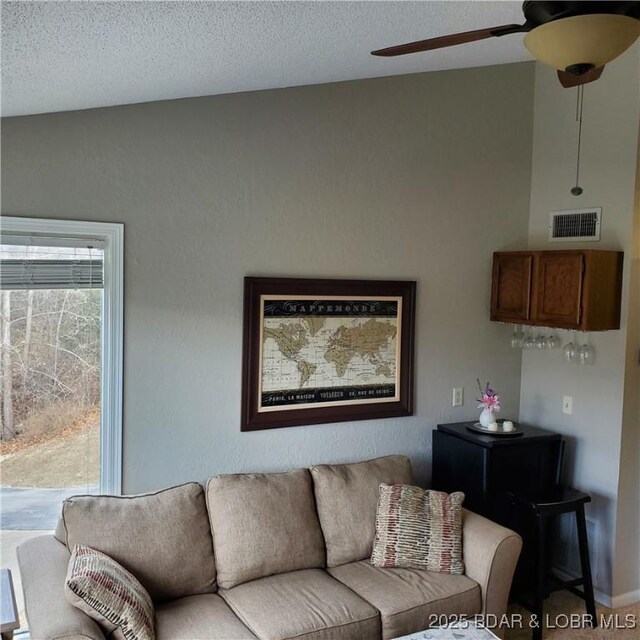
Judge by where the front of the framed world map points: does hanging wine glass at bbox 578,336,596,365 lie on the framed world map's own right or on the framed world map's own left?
on the framed world map's own left

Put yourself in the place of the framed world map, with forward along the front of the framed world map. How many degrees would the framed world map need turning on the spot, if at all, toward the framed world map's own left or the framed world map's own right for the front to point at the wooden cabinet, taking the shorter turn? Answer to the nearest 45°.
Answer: approximately 45° to the framed world map's own left

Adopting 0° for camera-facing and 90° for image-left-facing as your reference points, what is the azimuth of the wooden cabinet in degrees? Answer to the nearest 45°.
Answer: approximately 45°

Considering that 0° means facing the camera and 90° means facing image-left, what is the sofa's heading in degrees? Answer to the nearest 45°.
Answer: approximately 315°

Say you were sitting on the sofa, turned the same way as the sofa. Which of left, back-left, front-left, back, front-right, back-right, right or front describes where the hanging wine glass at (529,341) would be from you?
left

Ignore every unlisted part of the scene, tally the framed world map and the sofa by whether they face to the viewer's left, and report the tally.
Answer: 0

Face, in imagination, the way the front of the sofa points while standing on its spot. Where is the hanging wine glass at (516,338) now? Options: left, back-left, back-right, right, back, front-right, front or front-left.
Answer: left

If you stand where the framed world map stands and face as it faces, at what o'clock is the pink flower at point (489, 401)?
The pink flower is roughly at 10 o'clock from the framed world map.

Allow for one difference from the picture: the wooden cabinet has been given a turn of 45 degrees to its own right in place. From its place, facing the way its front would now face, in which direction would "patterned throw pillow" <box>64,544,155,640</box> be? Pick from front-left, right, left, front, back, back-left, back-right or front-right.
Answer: front-left

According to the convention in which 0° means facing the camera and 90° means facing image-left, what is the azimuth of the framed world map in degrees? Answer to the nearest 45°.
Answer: approximately 315°

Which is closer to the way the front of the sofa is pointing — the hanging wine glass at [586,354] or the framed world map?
the hanging wine glass

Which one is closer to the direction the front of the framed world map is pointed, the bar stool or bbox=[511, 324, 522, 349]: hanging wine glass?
the bar stool
